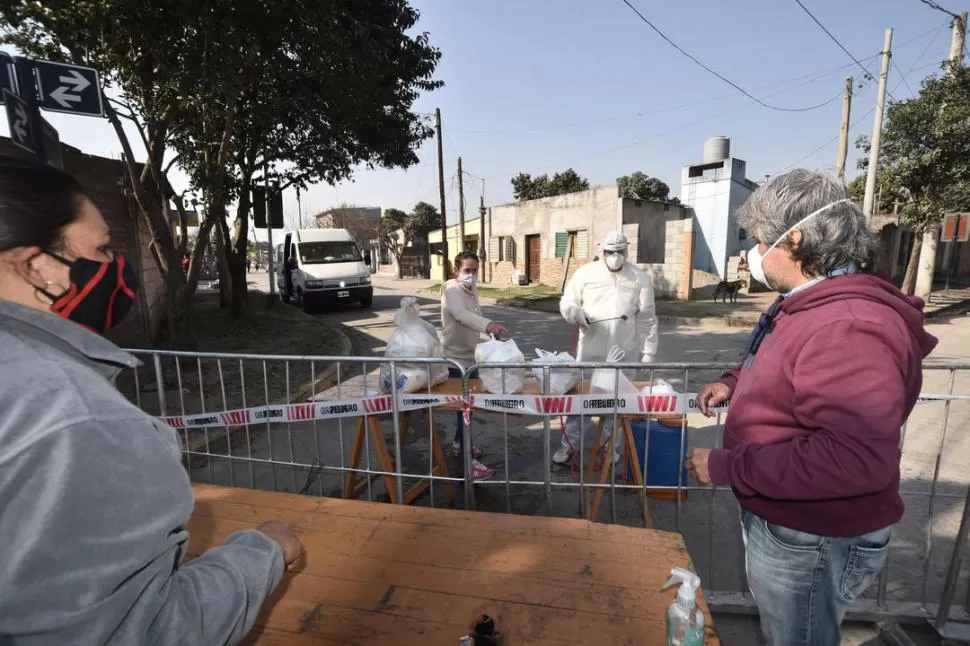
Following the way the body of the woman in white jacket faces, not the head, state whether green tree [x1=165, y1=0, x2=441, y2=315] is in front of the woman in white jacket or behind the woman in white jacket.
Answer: behind

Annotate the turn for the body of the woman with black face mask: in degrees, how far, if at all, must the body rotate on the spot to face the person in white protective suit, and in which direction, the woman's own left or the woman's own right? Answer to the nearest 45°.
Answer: approximately 45° to the woman's own left

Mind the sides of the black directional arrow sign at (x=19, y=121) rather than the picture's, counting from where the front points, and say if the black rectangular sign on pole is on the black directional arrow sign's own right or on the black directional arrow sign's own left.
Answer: on the black directional arrow sign's own left

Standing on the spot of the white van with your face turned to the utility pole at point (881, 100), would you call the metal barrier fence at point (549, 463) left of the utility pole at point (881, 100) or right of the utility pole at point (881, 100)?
right

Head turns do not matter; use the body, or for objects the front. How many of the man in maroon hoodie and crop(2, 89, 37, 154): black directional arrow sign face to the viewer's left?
1

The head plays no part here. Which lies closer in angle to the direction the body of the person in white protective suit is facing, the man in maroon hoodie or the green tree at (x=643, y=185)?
the man in maroon hoodie

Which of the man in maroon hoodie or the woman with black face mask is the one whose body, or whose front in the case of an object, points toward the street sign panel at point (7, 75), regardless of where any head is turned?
the man in maroon hoodie

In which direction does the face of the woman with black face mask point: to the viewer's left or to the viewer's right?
to the viewer's right

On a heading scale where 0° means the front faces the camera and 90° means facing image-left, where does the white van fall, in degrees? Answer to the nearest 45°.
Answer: approximately 315°

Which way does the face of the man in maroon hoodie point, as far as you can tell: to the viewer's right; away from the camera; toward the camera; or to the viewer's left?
to the viewer's left

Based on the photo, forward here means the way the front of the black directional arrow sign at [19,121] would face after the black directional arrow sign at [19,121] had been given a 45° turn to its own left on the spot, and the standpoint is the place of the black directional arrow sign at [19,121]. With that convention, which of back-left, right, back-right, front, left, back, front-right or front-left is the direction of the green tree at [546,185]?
front-left

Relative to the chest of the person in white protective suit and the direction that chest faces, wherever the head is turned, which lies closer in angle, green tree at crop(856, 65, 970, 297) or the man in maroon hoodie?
the man in maroon hoodie

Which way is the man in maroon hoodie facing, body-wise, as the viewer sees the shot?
to the viewer's left

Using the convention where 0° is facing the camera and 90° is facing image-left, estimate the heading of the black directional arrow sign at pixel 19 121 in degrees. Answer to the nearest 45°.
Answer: approximately 315°

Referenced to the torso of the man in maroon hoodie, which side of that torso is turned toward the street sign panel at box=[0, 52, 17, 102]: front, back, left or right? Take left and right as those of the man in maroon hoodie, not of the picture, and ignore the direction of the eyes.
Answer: front

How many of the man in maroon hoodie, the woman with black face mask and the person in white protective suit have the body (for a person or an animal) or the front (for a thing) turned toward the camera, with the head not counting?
1

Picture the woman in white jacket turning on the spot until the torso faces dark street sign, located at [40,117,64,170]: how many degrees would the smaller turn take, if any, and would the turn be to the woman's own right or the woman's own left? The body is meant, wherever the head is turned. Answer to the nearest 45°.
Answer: approximately 135° to the woman's own right

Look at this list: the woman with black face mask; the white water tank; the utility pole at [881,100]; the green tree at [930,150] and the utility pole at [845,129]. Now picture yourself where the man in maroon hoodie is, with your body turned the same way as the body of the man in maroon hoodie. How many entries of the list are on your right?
4

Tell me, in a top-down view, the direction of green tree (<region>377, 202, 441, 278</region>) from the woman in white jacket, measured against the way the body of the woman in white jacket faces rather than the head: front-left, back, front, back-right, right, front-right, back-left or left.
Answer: back-left
